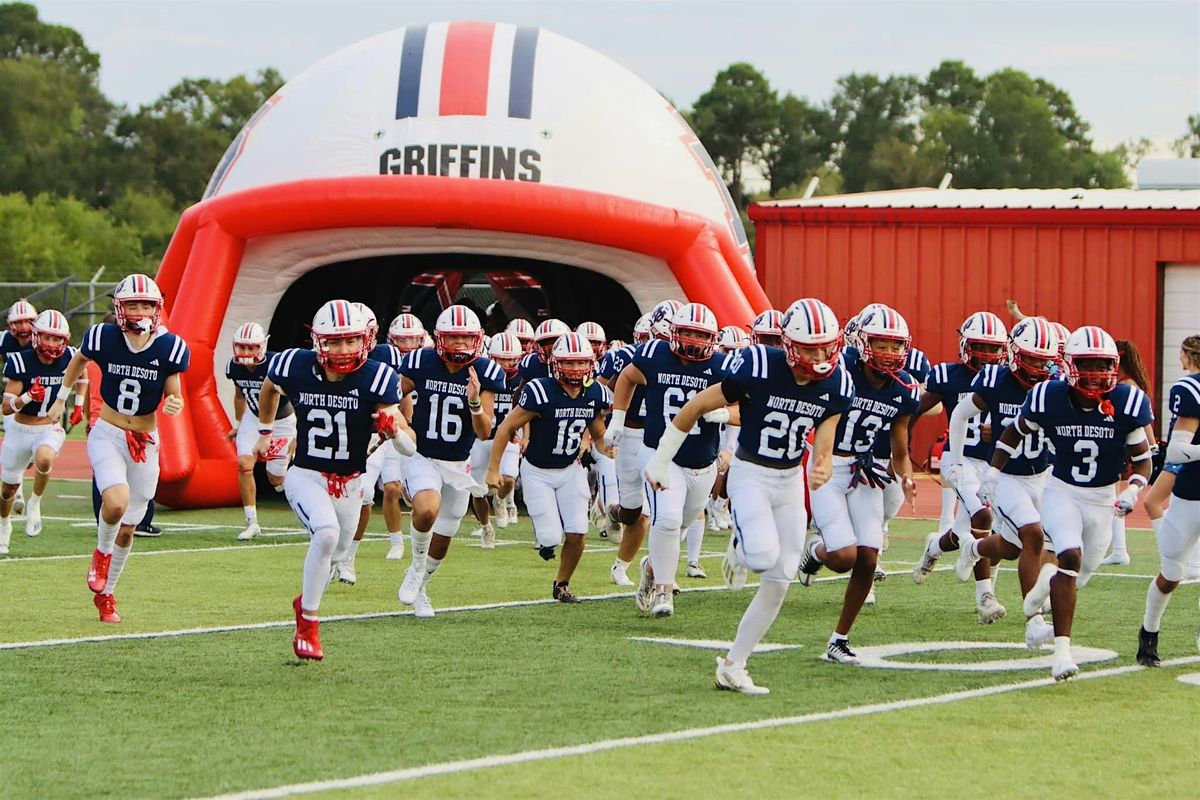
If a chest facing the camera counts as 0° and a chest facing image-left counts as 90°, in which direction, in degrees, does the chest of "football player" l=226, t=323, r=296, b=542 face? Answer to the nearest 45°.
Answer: approximately 0°

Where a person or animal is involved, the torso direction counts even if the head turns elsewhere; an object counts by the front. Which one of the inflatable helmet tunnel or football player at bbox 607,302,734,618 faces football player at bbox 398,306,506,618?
the inflatable helmet tunnel

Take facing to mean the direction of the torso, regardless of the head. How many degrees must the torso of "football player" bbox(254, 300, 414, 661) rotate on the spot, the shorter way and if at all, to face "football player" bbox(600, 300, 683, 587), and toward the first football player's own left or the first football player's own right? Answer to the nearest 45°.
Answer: approximately 135° to the first football player's own left

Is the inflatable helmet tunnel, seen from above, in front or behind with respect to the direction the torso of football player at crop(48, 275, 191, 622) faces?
behind

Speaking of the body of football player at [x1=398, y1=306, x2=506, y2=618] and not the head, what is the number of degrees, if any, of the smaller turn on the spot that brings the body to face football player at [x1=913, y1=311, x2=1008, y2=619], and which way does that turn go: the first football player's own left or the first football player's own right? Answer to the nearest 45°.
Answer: approximately 90° to the first football player's own left

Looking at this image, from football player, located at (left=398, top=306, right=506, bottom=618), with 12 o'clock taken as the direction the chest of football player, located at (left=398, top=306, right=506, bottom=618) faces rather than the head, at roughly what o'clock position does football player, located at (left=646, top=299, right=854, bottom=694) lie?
football player, located at (left=646, top=299, right=854, bottom=694) is roughly at 11 o'clock from football player, located at (left=398, top=306, right=506, bottom=618).

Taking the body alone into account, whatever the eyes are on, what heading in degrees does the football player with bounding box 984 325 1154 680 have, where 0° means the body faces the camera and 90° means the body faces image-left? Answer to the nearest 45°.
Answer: approximately 0°

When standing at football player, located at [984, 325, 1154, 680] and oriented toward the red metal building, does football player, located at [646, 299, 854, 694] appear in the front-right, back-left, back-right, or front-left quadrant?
back-left

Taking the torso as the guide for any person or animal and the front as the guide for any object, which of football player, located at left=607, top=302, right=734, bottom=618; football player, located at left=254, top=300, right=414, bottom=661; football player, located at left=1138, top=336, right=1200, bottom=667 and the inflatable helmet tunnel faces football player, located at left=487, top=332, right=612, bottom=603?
the inflatable helmet tunnel
